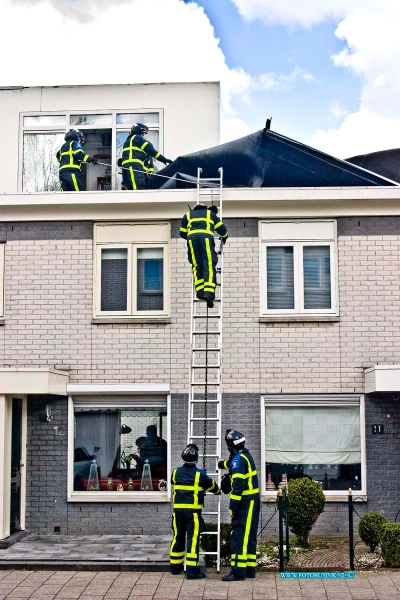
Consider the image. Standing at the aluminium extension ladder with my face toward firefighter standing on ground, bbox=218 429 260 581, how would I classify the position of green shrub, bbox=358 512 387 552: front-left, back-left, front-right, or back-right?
front-left

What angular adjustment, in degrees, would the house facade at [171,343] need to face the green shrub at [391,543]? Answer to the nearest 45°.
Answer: approximately 45° to its left

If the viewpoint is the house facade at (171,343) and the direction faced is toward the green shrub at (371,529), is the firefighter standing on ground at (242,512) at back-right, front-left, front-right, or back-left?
front-right

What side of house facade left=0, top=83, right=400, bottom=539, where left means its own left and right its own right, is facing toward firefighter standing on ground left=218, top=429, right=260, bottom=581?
front

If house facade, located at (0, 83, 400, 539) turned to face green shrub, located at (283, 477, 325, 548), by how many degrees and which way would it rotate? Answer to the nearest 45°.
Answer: approximately 45° to its left

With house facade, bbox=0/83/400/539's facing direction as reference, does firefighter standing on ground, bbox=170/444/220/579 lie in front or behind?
in front

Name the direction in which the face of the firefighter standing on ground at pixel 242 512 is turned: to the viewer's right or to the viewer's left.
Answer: to the viewer's left

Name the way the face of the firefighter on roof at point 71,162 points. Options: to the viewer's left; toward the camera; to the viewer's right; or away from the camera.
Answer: to the viewer's right

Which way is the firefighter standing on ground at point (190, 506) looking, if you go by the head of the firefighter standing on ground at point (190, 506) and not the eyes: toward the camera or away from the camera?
away from the camera

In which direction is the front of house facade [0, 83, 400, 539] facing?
toward the camera

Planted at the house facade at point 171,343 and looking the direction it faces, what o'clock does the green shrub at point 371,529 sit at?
The green shrub is roughly at 10 o'clock from the house facade.
